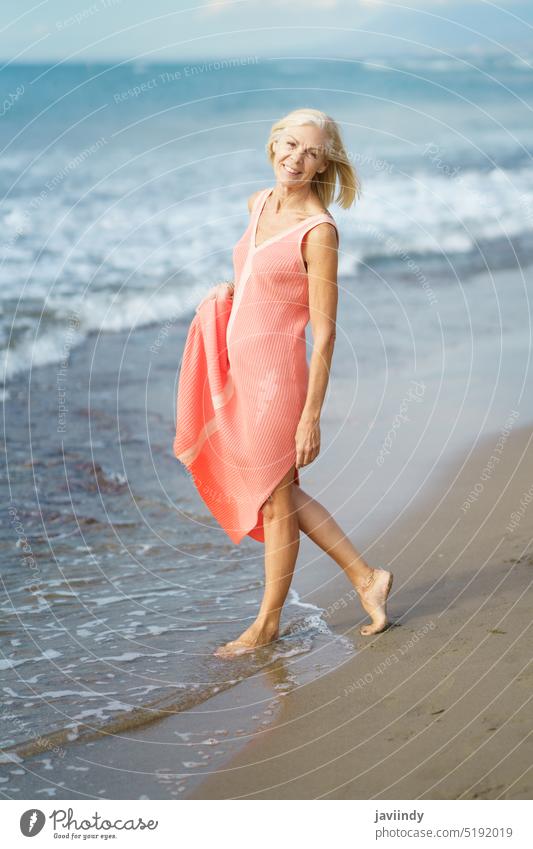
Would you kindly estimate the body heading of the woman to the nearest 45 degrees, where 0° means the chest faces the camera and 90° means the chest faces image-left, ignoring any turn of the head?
approximately 45°
